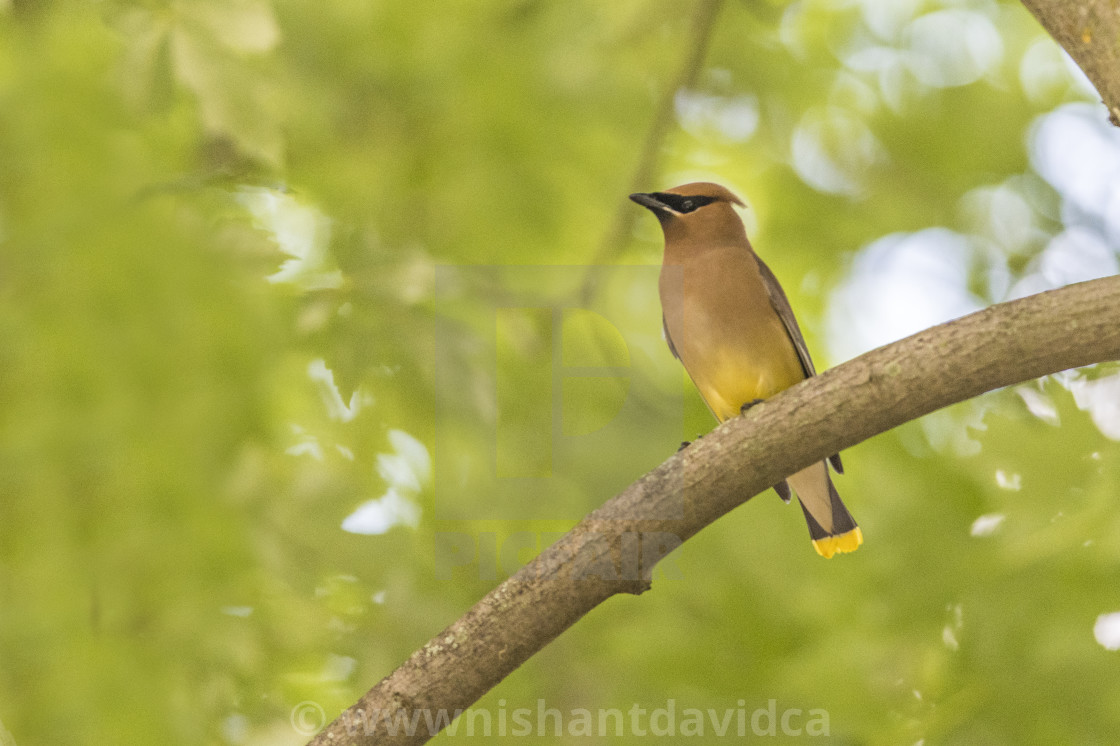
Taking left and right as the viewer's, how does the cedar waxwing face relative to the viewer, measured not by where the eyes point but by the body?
facing the viewer and to the left of the viewer

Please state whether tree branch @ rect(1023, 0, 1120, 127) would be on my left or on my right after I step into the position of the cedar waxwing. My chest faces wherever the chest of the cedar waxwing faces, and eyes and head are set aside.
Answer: on my left
